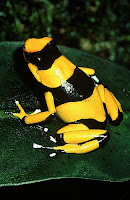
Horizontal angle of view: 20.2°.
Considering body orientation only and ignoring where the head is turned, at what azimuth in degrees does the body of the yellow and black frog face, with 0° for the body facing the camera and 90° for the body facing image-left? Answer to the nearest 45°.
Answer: approximately 135°
